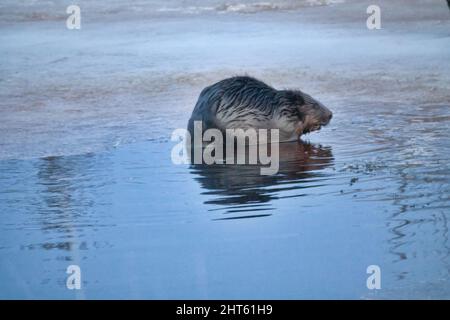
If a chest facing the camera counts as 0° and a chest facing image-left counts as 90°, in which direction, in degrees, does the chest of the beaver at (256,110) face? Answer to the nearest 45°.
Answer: approximately 270°
